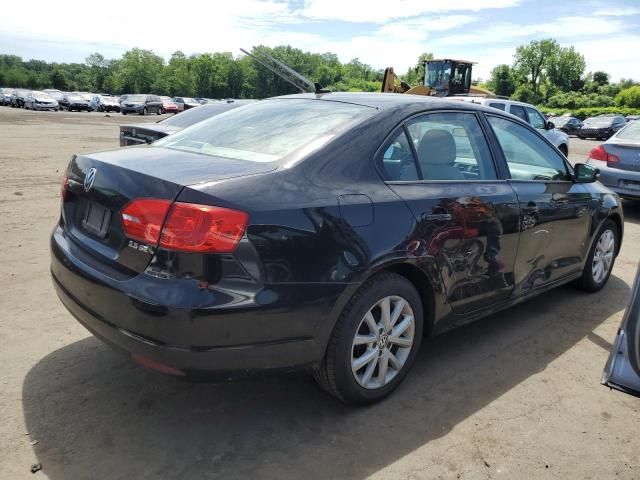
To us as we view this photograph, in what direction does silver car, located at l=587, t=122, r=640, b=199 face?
facing away from the viewer and to the right of the viewer

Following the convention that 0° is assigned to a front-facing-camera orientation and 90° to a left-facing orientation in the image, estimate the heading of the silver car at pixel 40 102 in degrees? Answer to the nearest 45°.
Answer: approximately 315°

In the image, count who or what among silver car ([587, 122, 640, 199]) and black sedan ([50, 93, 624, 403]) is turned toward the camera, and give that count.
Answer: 0

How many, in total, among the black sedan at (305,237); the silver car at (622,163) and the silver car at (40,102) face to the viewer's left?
0

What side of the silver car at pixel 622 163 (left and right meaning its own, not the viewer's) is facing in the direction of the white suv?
left

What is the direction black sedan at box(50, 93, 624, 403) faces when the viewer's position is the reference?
facing away from the viewer and to the right of the viewer

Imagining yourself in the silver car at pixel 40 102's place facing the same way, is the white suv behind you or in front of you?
in front

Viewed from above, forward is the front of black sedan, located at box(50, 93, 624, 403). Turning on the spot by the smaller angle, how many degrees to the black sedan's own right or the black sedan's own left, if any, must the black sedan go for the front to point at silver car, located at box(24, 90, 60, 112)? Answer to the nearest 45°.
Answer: approximately 90° to the black sedan's own left

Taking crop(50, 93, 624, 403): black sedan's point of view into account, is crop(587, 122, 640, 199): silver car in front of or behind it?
in front

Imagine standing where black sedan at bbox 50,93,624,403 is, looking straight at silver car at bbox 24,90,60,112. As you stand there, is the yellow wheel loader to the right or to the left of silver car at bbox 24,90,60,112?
right

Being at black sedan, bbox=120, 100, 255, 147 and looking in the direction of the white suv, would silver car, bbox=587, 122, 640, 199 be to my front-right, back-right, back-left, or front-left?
front-right

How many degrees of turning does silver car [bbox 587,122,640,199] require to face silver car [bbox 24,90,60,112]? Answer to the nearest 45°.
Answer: approximately 90° to its left
